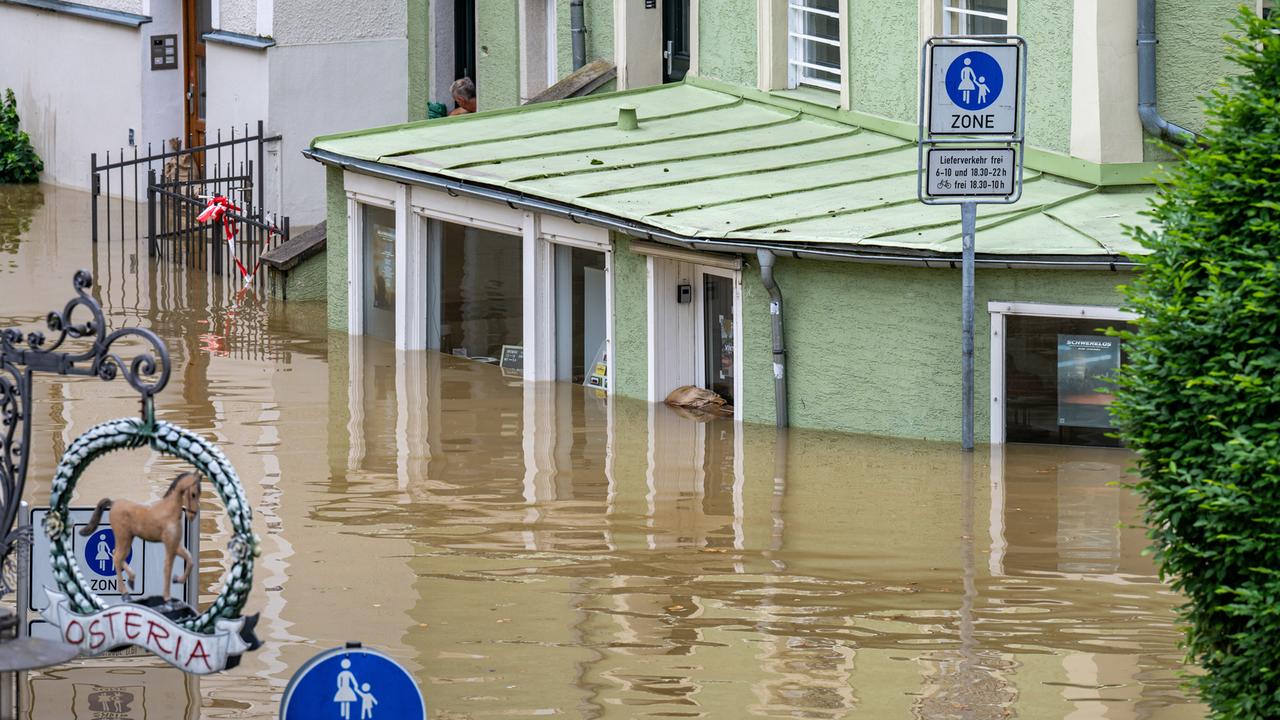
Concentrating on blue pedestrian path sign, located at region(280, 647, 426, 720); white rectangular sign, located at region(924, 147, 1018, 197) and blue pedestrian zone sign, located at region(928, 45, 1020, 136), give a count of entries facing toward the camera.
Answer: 3

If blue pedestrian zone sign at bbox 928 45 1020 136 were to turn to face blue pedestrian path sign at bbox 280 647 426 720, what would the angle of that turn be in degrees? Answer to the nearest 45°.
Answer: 0° — it already faces it

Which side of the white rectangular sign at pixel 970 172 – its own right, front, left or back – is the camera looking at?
front

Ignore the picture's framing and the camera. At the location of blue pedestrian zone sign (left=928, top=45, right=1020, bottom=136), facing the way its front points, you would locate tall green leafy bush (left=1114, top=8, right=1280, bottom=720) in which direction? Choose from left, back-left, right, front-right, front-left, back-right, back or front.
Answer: front

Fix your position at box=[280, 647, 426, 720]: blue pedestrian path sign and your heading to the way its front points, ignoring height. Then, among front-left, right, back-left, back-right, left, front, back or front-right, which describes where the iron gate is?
back

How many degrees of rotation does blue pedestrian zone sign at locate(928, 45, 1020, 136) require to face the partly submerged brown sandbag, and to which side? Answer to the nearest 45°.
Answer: approximately 135° to its right

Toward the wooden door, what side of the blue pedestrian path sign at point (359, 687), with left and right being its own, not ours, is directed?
back

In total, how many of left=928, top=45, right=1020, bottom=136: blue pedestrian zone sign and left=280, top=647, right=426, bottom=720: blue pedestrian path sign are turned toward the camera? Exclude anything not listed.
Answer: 2

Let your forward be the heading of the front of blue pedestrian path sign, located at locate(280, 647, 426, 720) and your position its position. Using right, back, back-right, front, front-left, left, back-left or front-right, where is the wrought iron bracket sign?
back-right

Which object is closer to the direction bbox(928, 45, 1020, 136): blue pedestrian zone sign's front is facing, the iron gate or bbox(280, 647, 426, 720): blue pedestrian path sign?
the blue pedestrian path sign

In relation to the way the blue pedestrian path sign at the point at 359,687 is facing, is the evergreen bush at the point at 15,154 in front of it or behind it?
behind

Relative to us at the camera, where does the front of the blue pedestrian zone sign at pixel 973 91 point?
facing the viewer
